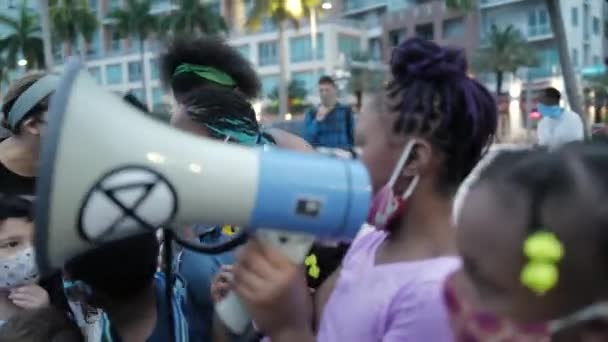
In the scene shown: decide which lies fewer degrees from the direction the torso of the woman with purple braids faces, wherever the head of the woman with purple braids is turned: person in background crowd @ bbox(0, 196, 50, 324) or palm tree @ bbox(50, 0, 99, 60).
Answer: the person in background crowd

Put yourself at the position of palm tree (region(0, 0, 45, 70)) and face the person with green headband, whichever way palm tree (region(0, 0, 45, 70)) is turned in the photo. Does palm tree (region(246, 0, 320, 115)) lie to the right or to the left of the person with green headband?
left

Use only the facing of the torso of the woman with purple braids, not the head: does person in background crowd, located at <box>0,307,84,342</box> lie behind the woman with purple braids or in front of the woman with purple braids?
in front

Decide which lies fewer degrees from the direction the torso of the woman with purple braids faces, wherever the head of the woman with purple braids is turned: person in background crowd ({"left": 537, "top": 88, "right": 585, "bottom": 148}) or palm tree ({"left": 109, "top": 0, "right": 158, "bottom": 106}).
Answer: the palm tree

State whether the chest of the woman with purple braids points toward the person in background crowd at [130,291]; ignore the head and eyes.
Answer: yes

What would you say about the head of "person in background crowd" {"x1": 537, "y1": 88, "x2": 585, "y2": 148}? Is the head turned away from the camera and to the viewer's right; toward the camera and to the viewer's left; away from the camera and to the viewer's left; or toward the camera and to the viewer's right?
toward the camera and to the viewer's left

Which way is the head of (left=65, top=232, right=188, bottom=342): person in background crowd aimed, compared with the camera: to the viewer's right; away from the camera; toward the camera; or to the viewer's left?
away from the camera

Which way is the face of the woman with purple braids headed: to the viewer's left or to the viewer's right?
to the viewer's left

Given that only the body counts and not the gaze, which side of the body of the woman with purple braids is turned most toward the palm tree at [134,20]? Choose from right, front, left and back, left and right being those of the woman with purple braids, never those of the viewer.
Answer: right

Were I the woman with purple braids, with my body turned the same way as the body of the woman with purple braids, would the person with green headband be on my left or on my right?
on my right

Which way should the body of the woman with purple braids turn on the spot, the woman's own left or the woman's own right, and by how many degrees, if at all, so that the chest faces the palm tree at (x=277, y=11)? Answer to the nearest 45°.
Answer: approximately 90° to the woman's own right

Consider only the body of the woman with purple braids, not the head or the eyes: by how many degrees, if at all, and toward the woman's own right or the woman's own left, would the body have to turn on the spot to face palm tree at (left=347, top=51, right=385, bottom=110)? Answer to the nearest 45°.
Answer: approximately 90° to the woman's own right

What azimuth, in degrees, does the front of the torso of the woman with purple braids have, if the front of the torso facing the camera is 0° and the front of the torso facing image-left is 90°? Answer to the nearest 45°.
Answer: approximately 90°

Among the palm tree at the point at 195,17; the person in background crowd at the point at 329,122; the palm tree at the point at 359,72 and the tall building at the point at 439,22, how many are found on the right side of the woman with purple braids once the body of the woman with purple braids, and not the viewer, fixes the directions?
4

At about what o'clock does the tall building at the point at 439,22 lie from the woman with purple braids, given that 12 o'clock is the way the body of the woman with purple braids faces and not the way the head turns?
The tall building is roughly at 3 o'clock from the woman with purple braids.

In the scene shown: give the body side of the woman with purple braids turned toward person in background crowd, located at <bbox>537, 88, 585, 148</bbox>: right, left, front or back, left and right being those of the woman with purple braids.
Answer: right
